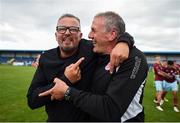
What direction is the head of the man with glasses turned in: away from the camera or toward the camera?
toward the camera

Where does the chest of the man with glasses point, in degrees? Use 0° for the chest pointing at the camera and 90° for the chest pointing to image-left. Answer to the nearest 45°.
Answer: approximately 0°
